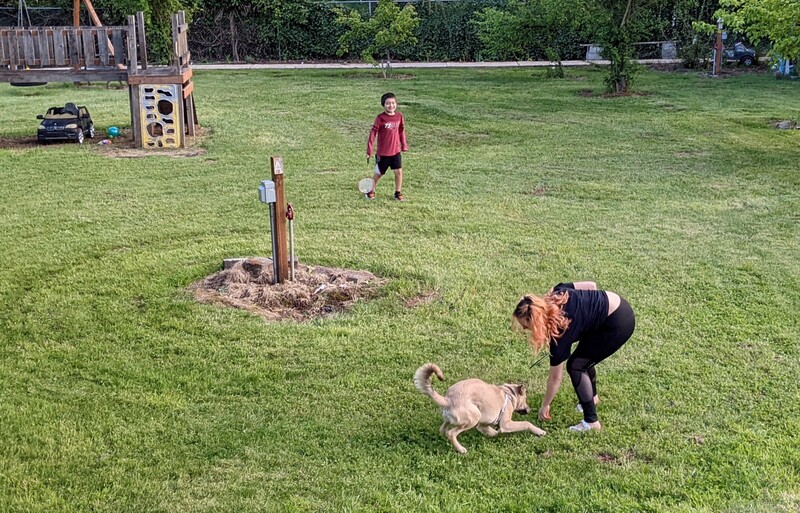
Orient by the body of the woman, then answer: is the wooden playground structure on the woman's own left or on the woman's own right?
on the woman's own right

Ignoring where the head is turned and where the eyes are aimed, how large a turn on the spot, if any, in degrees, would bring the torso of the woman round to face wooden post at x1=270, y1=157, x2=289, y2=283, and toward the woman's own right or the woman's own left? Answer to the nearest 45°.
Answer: approximately 45° to the woman's own right

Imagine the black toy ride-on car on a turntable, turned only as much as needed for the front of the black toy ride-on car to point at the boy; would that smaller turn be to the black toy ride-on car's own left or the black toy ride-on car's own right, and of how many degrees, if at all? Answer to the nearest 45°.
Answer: approximately 90° to the black toy ride-on car's own left

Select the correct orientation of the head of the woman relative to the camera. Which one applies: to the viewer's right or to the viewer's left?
to the viewer's left

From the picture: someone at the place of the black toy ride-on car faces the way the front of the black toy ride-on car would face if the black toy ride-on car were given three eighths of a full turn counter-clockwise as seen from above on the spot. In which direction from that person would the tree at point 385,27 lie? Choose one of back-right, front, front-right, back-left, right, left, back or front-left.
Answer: front-left

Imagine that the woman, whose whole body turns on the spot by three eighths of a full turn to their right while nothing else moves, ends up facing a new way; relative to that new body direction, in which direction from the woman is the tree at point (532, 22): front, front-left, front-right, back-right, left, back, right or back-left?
front-left

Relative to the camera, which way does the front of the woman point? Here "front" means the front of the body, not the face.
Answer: to the viewer's left
